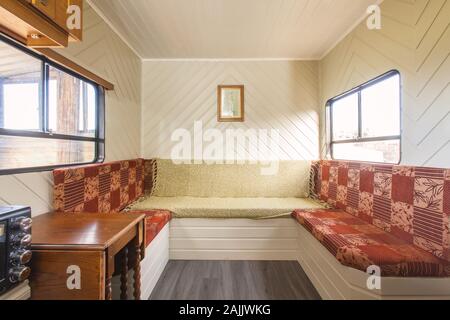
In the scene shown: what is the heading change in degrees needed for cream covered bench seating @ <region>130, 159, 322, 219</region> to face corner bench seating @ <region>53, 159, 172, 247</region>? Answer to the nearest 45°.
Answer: approximately 45° to its right

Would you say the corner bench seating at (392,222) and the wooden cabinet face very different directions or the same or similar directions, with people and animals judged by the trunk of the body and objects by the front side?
very different directions

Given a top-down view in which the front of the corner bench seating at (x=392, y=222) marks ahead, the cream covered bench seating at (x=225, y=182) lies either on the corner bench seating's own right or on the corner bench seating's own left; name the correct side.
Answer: on the corner bench seating's own right

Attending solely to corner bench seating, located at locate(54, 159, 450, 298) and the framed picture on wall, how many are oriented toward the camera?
2

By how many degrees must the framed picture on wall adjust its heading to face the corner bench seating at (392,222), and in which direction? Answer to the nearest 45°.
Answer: approximately 45° to its left

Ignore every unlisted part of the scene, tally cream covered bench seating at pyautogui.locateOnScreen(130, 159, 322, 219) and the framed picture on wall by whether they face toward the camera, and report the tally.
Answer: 2

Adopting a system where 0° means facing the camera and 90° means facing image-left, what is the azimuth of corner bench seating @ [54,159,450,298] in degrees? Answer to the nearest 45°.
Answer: approximately 0°

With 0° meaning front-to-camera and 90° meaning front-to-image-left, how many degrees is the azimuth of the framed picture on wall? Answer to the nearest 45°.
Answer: approximately 0°
